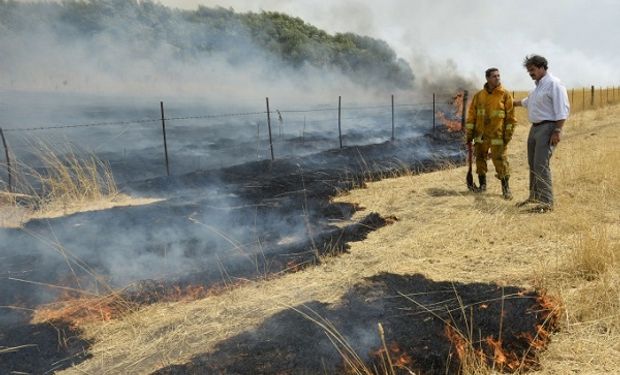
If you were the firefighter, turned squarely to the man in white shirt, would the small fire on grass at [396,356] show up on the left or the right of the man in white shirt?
right

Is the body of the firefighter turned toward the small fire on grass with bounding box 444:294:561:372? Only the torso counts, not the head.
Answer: yes

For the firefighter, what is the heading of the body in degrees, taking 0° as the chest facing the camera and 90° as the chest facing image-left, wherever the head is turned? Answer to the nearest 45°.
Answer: approximately 0°

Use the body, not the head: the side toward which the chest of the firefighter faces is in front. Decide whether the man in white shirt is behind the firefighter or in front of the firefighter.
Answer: in front

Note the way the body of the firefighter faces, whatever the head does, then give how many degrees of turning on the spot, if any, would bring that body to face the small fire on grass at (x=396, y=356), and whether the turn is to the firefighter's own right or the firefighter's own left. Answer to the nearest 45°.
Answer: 0° — they already face it

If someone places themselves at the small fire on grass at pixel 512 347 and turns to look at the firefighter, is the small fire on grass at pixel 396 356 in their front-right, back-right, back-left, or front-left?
back-left
